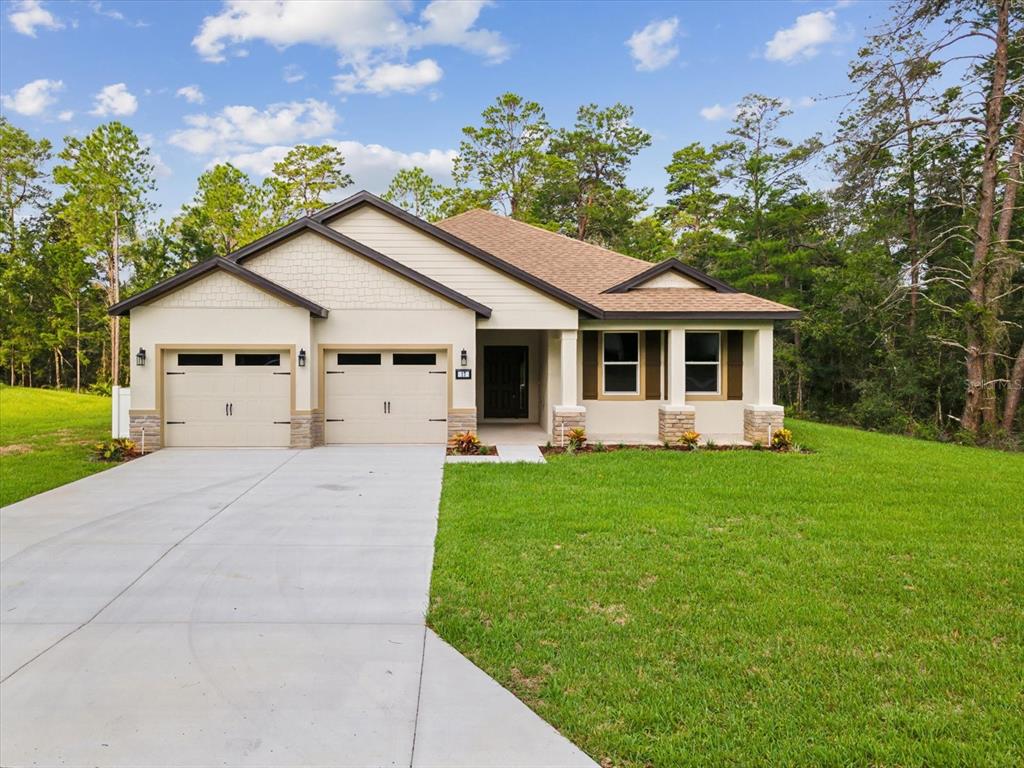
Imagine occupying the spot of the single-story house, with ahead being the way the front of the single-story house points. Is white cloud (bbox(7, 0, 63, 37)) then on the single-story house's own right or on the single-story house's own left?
on the single-story house's own right

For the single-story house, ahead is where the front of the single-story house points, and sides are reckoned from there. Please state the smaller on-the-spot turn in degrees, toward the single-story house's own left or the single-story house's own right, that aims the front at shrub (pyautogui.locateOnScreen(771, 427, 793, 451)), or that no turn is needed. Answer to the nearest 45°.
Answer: approximately 90° to the single-story house's own left

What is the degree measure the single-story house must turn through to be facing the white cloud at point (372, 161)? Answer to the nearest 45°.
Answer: approximately 180°

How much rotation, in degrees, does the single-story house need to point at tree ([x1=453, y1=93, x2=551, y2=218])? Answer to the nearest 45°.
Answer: approximately 180°

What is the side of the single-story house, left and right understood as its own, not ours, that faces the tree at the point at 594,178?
back

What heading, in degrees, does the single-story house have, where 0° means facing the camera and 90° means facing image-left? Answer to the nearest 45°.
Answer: approximately 0°

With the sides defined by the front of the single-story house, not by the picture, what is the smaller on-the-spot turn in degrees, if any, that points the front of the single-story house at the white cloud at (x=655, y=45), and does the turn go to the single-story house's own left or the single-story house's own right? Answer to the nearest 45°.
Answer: approximately 135° to the single-story house's own left

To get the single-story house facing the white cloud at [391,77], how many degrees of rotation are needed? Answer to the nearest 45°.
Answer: approximately 180°
